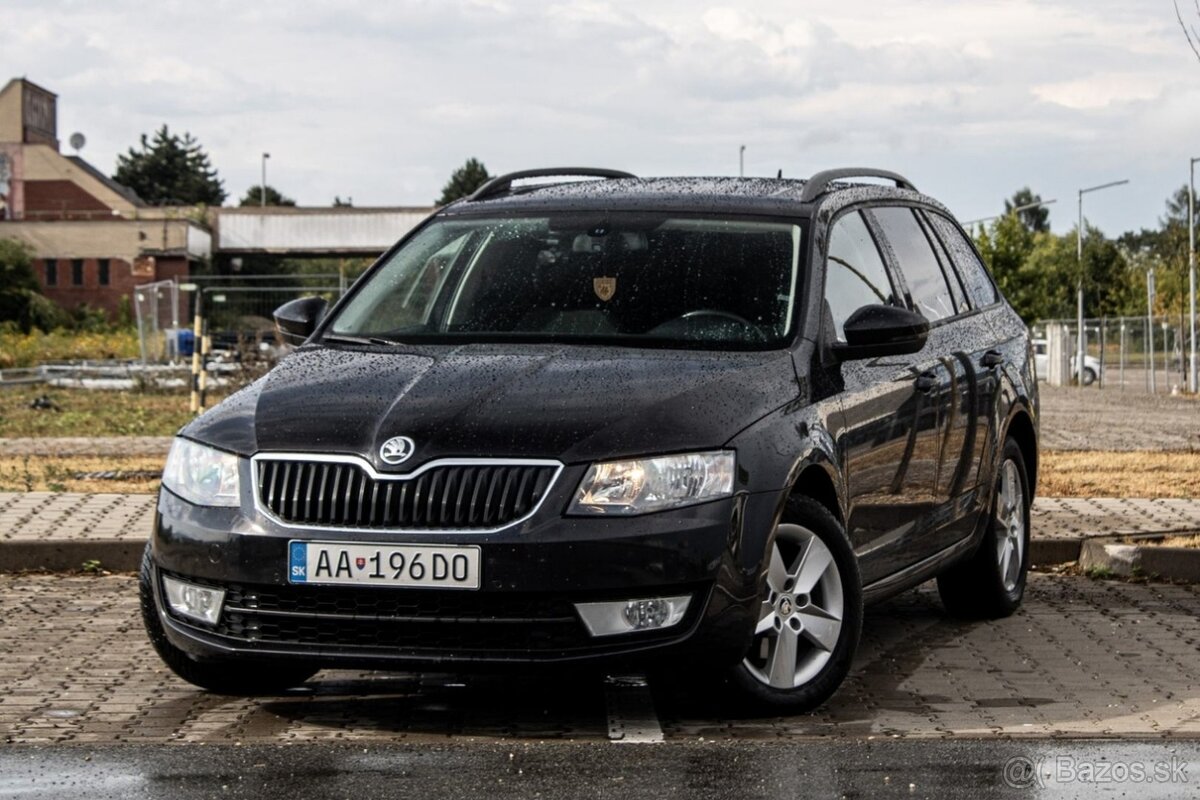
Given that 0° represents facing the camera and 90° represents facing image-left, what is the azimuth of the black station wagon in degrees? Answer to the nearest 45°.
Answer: approximately 45°

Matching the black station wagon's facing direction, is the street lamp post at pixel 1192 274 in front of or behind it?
behind

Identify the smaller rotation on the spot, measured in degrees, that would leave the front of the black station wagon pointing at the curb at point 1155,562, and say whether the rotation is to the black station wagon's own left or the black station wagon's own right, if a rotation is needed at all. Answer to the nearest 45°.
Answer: approximately 180°

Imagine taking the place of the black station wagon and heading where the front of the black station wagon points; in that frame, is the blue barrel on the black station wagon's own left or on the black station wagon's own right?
on the black station wagon's own right

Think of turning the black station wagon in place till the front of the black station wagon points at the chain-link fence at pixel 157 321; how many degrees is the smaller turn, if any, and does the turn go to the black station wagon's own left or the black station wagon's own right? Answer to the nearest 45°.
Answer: approximately 135° to the black station wagon's own right

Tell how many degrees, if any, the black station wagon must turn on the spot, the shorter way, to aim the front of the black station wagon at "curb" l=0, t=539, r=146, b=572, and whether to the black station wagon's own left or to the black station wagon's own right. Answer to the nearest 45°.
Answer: approximately 90° to the black station wagon's own right
